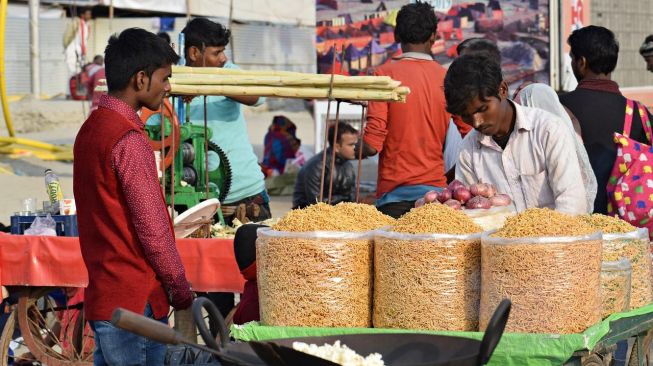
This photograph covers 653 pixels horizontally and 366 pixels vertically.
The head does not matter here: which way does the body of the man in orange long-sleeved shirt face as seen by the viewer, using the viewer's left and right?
facing away from the viewer

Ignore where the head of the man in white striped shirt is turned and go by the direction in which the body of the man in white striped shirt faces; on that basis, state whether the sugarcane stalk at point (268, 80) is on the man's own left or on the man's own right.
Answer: on the man's own right

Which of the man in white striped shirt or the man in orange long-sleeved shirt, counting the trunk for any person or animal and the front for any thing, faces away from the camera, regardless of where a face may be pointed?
the man in orange long-sleeved shirt

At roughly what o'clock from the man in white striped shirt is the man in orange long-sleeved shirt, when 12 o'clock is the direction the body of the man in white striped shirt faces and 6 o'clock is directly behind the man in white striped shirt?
The man in orange long-sleeved shirt is roughly at 4 o'clock from the man in white striped shirt.

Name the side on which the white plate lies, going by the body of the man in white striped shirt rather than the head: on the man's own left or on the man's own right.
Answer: on the man's own right

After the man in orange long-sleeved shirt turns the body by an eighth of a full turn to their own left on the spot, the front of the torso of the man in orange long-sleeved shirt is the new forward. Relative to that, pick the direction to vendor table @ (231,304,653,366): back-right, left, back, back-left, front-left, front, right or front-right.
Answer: back-left

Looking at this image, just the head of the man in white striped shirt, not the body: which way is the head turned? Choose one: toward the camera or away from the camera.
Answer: toward the camera

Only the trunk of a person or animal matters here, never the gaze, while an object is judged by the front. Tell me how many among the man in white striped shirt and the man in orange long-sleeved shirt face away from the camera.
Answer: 1

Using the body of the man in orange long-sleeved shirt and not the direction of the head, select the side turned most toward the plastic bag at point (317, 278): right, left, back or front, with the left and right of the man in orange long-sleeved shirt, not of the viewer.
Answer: back

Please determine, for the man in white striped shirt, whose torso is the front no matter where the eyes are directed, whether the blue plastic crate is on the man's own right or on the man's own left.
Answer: on the man's own right

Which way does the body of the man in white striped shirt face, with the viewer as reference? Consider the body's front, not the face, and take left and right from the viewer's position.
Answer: facing the viewer and to the left of the viewer
